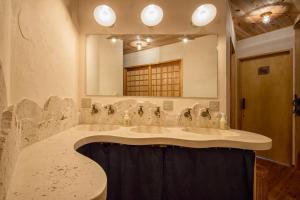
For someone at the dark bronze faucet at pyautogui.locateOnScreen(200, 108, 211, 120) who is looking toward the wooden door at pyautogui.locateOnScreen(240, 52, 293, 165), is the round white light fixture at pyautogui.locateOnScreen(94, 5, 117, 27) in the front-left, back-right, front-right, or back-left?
back-left

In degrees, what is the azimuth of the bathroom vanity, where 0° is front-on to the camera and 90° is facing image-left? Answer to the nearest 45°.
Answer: approximately 0°

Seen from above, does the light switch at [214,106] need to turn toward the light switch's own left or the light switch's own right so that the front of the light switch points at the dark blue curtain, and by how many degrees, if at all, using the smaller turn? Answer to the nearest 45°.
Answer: approximately 45° to the light switch's own right

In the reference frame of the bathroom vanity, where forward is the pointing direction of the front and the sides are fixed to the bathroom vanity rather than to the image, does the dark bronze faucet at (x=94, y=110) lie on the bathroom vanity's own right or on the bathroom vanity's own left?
on the bathroom vanity's own right

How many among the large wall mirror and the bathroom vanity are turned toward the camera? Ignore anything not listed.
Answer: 2

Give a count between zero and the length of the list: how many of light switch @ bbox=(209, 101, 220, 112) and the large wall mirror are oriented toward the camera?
2
